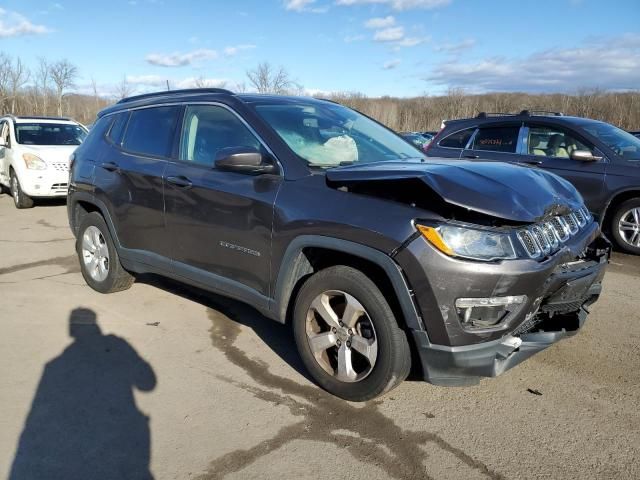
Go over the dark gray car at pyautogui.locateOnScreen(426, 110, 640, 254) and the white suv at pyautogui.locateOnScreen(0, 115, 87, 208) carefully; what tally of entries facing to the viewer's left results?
0

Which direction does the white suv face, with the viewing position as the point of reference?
facing the viewer and to the right of the viewer

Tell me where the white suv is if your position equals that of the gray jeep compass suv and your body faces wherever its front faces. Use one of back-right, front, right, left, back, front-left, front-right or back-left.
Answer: back

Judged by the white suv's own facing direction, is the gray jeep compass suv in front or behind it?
in front

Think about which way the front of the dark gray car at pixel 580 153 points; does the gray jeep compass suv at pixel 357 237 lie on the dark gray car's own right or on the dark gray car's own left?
on the dark gray car's own right

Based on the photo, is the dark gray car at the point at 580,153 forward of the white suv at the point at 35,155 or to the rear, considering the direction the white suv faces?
forward

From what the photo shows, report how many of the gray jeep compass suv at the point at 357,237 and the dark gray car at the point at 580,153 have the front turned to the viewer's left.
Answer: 0
